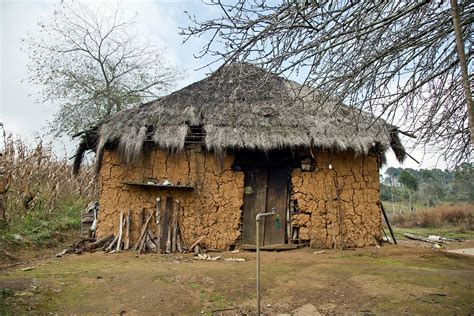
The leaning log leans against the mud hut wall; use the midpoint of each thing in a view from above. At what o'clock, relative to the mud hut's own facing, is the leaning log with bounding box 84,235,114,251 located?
The leaning log is roughly at 3 o'clock from the mud hut.

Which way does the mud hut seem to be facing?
toward the camera
